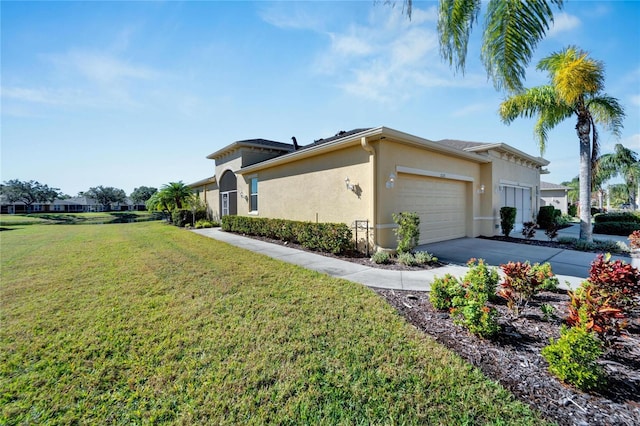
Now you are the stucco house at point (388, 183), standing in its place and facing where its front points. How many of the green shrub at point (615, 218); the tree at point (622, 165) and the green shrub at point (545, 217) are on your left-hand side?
3

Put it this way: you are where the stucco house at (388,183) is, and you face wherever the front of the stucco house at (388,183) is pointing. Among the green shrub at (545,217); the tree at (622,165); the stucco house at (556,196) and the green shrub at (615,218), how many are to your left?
4

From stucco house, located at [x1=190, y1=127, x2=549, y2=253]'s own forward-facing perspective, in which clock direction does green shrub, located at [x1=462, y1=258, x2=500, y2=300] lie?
The green shrub is roughly at 1 o'clock from the stucco house.

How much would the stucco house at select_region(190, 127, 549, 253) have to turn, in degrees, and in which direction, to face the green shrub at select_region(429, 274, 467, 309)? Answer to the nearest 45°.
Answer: approximately 45° to its right

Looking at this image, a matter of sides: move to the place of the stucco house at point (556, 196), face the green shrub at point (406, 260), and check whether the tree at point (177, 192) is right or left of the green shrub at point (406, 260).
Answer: right

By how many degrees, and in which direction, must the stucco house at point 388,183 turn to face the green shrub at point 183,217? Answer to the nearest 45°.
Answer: approximately 180°

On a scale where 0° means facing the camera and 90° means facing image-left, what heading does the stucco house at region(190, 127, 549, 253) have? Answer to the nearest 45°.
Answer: approximately 315°

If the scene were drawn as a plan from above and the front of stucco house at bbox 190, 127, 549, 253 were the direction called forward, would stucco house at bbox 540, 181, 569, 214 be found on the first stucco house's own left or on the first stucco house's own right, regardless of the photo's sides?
on the first stucco house's own left

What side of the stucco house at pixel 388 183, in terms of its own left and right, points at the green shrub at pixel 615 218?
left

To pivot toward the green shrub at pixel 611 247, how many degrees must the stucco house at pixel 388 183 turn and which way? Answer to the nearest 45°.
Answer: approximately 45° to its left

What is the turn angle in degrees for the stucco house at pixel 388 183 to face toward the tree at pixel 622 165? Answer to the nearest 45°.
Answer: approximately 90° to its left

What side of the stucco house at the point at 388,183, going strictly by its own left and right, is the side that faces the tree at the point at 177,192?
back

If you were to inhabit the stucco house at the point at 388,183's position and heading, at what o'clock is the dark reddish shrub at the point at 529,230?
The dark reddish shrub is roughly at 10 o'clock from the stucco house.

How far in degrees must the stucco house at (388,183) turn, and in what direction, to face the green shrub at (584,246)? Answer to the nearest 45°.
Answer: approximately 45° to its left
